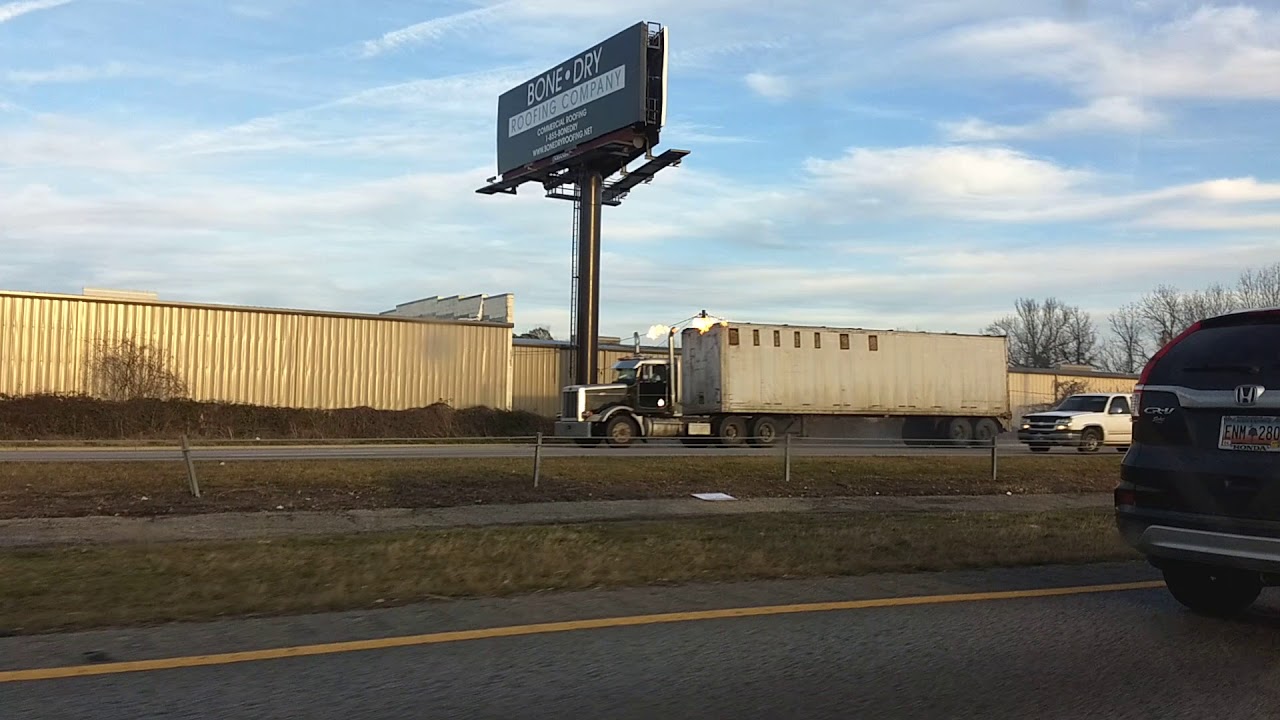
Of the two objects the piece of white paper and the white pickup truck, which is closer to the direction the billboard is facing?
the piece of white paper

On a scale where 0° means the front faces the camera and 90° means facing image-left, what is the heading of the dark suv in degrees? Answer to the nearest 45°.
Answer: approximately 180°

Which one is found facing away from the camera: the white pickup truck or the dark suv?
the dark suv

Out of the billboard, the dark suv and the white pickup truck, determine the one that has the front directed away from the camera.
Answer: the dark suv

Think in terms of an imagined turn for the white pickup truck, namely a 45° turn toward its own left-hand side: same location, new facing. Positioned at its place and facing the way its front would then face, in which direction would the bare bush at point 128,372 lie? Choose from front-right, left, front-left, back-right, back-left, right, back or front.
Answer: right

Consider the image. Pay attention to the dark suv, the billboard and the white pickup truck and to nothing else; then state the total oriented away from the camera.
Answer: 1

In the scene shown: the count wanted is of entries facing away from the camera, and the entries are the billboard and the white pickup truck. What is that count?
0

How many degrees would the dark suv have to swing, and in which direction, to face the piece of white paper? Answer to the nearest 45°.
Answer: approximately 45° to its left

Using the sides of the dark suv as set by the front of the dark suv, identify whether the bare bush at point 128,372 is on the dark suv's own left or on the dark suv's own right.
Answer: on the dark suv's own left

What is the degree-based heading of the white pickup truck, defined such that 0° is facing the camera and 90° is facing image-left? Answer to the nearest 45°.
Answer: approximately 45°

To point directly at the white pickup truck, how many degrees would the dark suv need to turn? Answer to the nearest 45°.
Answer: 0° — it already faces it

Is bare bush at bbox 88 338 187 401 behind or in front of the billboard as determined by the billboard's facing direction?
in front

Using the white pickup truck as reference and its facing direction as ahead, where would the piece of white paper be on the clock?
The piece of white paper is roughly at 11 o'clock from the white pickup truck.
